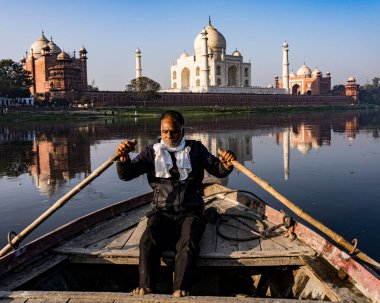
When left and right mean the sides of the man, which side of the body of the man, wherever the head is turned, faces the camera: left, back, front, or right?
front

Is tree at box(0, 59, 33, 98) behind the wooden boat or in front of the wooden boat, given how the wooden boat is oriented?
in front

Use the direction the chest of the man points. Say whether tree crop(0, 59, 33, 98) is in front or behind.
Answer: behind

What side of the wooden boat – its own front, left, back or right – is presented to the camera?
back
